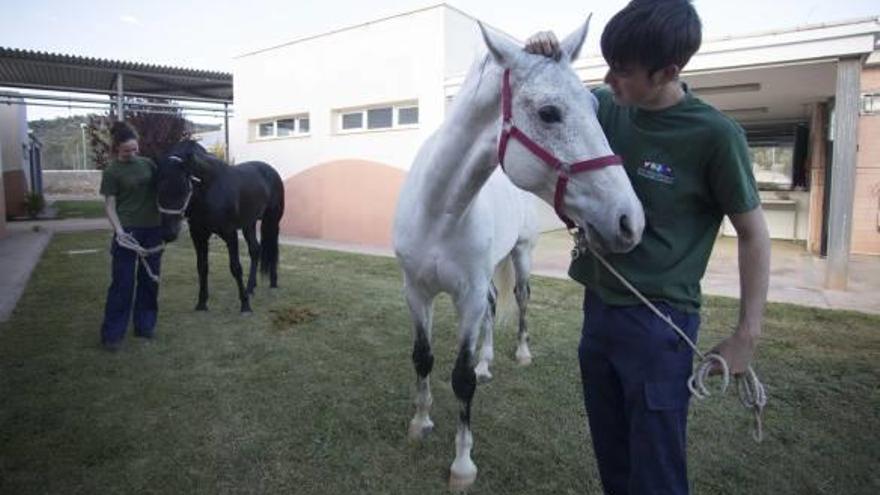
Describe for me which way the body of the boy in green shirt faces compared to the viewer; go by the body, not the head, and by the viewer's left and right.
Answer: facing the viewer and to the left of the viewer

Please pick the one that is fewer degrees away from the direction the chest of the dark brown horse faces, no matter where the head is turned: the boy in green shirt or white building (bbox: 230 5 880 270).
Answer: the boy in green shirt

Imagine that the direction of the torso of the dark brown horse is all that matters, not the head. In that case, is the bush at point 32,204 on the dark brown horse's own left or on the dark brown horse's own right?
on the dark brown horse's own right

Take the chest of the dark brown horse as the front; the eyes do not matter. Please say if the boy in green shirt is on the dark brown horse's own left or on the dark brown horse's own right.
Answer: on the dark brown horse's own left

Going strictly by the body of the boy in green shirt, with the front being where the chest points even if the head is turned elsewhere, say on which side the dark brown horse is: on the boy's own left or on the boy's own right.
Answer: on the boy's own right

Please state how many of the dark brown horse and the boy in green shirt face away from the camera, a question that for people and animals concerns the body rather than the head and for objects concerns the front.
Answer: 0

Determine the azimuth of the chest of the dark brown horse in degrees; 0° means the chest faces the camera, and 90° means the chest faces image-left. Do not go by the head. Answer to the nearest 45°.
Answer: approximately 45°

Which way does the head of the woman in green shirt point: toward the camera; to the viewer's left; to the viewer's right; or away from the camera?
toward the camera

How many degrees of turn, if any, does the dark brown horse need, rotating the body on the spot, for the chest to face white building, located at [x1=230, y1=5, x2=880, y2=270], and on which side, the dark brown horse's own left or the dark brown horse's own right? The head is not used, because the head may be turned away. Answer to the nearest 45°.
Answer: approximately 180°

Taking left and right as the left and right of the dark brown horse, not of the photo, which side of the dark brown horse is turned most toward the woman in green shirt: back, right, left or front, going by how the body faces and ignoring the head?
front

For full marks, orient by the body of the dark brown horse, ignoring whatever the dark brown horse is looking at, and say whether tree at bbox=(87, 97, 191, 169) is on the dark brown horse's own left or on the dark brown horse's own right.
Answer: on the dark brown horse's own right
